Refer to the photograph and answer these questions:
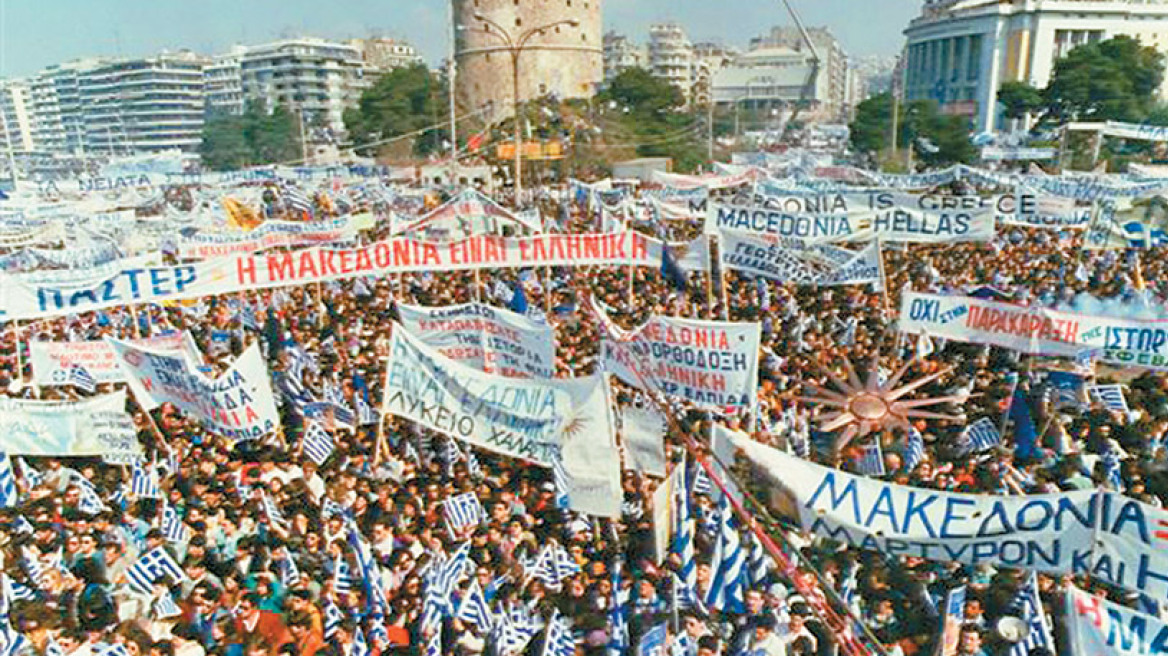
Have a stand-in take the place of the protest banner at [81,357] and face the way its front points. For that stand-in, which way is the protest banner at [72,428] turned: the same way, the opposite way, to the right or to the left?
the same way

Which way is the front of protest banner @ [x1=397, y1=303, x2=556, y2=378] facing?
toward the camera

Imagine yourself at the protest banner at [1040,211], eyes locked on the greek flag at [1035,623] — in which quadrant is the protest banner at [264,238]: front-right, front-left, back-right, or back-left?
front-right

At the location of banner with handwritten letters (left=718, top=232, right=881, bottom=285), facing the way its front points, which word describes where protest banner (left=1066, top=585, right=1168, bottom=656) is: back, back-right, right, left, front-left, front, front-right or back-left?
front

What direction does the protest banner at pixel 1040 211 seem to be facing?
toward the camera

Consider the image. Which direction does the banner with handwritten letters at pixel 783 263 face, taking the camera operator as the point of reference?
facing the viewer

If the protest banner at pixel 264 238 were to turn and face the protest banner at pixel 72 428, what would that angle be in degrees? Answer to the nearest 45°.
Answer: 0° — it already faces it

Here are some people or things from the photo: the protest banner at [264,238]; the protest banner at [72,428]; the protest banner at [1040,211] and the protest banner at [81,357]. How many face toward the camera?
4

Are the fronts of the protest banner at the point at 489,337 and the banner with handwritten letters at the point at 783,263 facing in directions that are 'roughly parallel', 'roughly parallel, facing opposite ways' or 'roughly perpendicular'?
roughly parallel

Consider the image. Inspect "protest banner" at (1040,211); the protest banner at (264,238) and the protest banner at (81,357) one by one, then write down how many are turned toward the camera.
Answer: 3

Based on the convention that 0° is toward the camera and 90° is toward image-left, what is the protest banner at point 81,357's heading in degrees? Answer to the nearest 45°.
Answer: approximately 0°

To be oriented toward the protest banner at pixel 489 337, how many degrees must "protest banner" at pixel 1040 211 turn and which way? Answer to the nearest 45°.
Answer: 0° — it already faces it

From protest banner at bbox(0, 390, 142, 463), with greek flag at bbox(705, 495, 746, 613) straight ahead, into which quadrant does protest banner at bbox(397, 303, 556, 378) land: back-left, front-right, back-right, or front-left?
front-left

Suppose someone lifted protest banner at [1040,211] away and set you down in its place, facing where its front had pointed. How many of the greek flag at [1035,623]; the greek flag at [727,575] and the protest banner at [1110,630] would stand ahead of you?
3

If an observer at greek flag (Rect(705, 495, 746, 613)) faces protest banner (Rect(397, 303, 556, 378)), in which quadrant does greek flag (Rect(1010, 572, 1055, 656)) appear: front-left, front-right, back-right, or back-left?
back-right

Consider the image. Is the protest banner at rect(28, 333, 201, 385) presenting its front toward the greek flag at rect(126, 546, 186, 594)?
yes

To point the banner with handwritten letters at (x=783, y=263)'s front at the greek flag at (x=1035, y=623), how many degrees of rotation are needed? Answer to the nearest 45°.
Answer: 0° — it already faces it

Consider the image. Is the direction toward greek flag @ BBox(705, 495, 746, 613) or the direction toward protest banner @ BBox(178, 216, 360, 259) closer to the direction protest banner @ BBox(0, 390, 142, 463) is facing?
the greek flag

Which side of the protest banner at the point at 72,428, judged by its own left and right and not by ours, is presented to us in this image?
front

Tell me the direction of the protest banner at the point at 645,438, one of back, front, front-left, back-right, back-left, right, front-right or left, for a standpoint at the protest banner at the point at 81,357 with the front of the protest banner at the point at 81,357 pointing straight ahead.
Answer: front-left

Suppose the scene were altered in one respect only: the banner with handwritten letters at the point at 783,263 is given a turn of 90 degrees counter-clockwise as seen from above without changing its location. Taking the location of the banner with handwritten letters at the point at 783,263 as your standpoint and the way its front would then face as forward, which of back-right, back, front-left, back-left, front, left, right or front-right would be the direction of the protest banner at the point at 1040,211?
front-left
